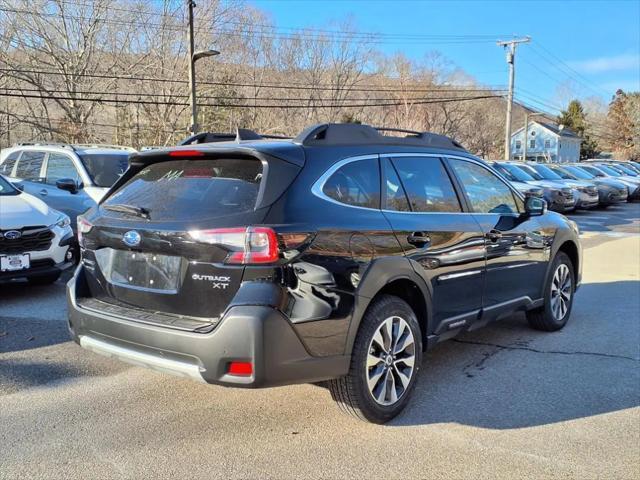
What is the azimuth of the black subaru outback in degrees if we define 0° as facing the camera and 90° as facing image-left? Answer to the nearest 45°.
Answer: approximately 225°

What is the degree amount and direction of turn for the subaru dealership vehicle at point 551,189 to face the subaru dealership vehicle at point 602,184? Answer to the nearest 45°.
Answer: approximately 90° to its left

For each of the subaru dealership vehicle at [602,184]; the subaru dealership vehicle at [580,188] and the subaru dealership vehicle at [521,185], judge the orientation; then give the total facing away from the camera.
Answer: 0

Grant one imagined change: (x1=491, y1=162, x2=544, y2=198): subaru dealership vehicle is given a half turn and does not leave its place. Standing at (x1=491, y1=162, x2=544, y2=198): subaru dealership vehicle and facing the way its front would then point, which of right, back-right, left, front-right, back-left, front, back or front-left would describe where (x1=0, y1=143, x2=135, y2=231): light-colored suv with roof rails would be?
left

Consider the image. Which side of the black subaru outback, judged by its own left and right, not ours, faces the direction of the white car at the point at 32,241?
left

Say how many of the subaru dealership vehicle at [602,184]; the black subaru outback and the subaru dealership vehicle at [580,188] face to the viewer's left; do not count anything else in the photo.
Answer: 0

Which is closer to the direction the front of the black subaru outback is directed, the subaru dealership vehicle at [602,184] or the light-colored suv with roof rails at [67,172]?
the subaru dealership vehicle

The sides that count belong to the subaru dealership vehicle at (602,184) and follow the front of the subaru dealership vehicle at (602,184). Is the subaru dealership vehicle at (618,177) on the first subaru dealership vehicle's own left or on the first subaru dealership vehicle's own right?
on the first subaru dealership vehicle's own left

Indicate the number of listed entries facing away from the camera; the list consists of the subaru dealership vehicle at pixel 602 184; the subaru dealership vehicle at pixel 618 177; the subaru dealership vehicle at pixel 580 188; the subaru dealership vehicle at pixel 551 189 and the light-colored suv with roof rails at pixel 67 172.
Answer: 0
